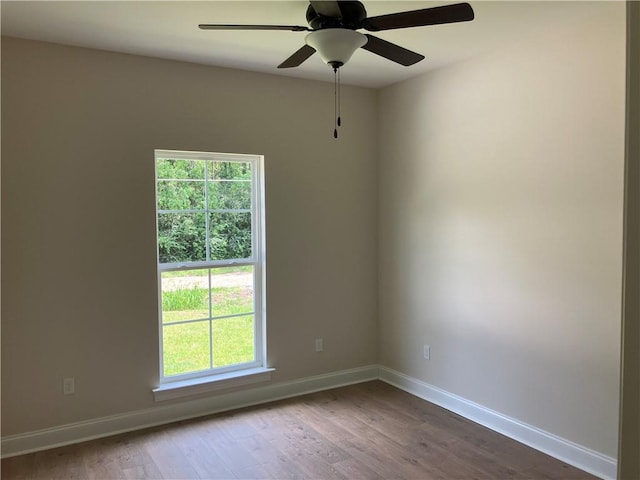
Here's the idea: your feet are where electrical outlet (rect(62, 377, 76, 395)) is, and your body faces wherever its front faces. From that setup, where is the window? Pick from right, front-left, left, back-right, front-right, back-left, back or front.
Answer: left

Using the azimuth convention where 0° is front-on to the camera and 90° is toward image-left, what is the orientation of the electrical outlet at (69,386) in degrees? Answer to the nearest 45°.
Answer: approximately 0°

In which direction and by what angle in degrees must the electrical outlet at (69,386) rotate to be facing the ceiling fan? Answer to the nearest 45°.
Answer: approximately 45° to its left

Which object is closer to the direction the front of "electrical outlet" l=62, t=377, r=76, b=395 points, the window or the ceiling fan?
the ceiling fan
